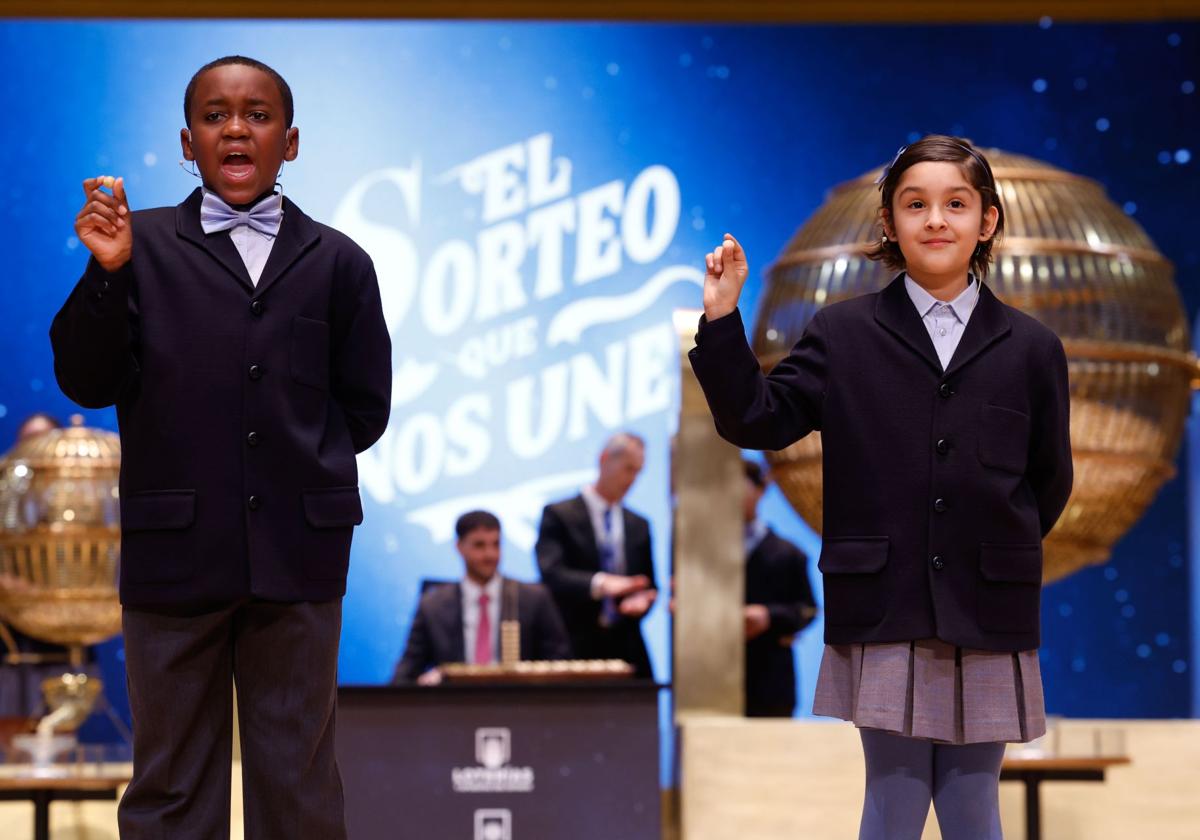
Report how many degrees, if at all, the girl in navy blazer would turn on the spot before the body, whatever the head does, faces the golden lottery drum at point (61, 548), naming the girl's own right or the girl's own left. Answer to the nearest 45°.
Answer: approximately 135° to the girl's own right

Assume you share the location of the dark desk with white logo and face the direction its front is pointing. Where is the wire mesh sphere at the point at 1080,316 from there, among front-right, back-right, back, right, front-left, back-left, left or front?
left

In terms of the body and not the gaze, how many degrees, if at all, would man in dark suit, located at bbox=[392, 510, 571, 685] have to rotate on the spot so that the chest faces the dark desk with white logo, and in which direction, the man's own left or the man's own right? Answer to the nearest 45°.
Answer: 0° — they already face it

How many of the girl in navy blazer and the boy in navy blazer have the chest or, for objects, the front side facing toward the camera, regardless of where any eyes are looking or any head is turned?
2

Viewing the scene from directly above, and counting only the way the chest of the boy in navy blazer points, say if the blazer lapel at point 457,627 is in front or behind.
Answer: behind

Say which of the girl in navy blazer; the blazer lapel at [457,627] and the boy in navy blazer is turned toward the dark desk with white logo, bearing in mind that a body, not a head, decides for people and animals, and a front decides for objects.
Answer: the blazer lapel

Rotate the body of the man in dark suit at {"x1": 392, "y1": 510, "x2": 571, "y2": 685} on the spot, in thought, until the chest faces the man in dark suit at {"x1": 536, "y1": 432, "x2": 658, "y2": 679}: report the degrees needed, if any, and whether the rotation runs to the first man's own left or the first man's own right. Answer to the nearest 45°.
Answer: approximately 135° to the first man's own left

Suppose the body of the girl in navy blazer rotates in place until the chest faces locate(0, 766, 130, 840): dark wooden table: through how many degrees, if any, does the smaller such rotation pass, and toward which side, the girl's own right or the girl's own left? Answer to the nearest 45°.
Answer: approximately 135° to the girl's own right

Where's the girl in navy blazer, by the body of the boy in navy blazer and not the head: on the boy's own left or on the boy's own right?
on the boy's own left

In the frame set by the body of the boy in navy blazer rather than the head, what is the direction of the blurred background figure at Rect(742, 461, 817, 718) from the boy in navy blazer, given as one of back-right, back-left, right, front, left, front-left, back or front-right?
back-left

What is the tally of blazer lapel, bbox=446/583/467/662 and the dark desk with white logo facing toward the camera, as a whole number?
2

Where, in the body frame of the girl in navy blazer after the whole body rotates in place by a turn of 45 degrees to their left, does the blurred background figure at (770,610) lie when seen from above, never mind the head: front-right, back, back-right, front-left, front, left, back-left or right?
back-left
